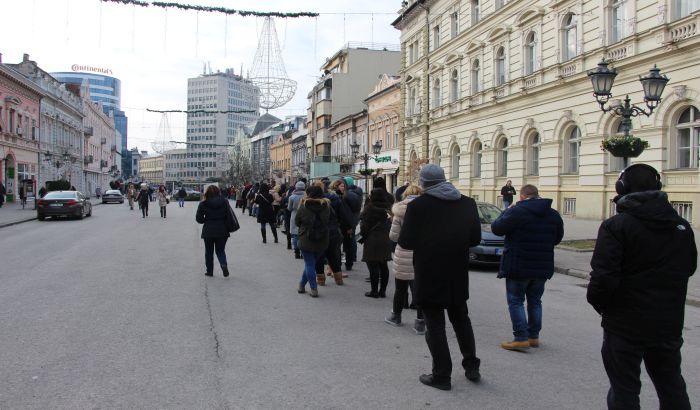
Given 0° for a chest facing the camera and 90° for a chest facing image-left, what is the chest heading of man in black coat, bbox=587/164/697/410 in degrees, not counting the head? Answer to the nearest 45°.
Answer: approximately 135°

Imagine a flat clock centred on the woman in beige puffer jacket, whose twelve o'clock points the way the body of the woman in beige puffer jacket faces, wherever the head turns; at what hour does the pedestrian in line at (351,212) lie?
The pedestrian in line is roughly at 1 o'clock from the woman in beige puffer jacket.

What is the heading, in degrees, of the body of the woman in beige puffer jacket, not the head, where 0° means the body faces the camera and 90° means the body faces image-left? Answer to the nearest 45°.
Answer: approximately 135°

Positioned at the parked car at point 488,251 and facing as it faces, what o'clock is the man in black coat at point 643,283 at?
The man in black coat is roughly at 12 o'clock from the parked car.

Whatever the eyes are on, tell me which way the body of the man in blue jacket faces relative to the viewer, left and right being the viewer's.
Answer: facing away from the viewer and to the left of the viewer

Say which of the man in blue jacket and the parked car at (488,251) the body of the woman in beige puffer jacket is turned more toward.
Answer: the parked car

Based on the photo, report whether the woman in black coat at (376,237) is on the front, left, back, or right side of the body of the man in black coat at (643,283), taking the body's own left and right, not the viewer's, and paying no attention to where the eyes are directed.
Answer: front

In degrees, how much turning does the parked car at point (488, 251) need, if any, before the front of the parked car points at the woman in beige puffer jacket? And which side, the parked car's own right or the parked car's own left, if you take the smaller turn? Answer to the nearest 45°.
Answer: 0° — it already faces them

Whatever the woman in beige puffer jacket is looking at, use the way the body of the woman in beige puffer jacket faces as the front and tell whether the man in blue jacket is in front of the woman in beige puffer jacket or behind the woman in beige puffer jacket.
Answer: behind

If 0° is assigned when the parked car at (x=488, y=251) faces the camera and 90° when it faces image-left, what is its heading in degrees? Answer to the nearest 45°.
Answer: approximately 0°

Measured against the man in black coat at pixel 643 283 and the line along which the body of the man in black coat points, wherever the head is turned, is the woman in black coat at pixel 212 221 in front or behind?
in front

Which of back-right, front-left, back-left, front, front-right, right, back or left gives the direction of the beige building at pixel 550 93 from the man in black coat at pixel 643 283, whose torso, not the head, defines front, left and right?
front-right

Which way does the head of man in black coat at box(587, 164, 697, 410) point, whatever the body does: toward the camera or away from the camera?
away from the camera
